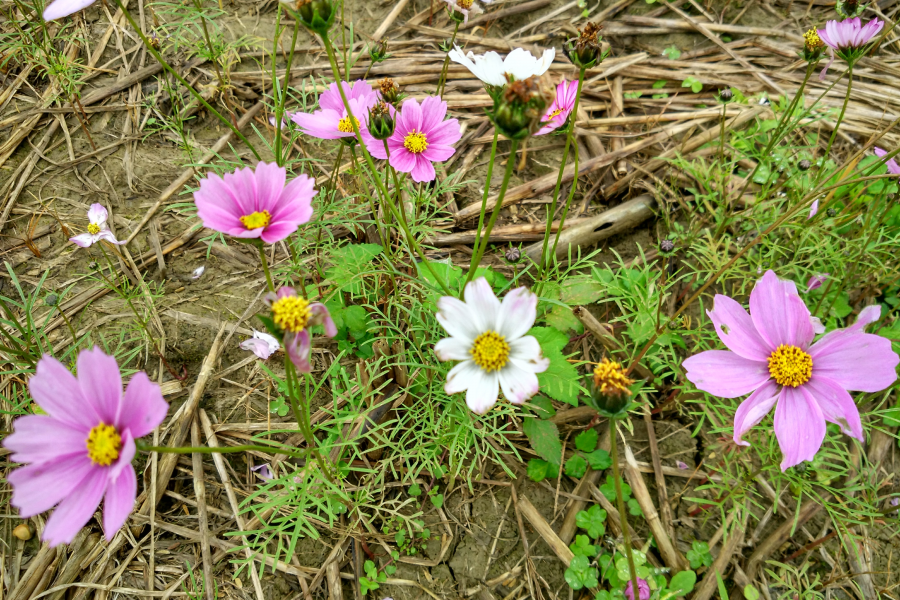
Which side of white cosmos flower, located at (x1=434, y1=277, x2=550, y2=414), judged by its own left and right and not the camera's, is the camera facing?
front
